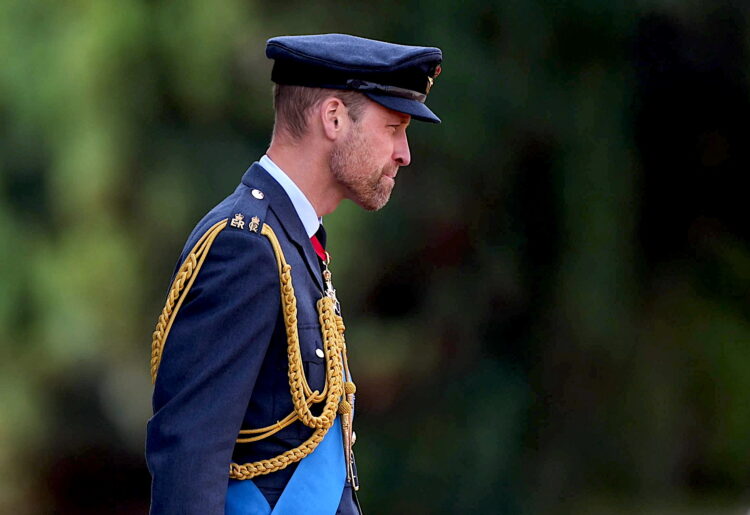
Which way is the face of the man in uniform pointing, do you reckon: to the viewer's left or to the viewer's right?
to the viewer's right

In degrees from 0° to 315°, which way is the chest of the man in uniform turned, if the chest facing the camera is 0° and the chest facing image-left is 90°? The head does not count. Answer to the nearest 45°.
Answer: approximately 270°
